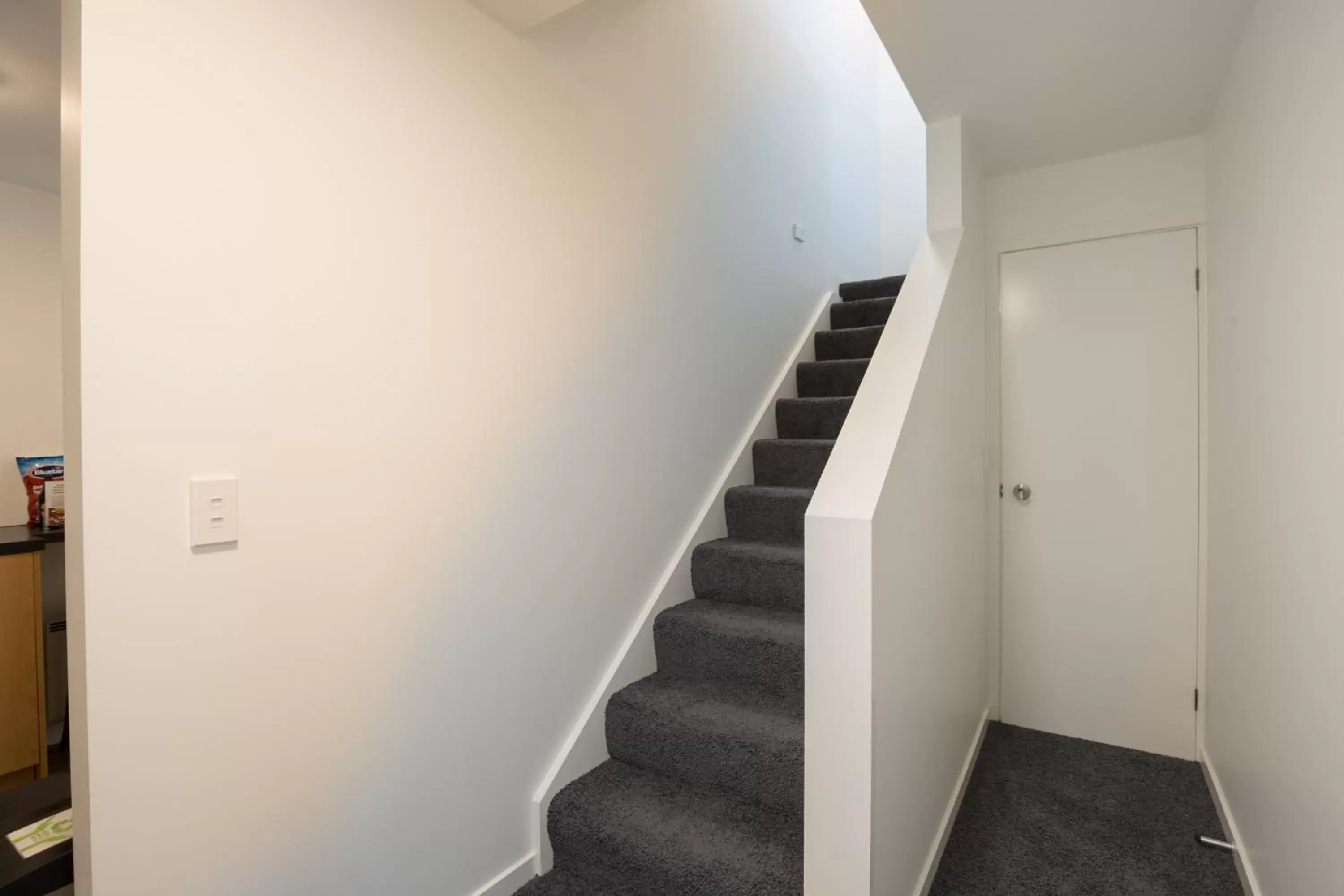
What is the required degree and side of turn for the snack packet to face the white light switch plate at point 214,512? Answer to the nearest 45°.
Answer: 0° — it already faces it

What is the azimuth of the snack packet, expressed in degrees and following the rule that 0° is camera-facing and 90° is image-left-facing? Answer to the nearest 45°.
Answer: approximately 0°

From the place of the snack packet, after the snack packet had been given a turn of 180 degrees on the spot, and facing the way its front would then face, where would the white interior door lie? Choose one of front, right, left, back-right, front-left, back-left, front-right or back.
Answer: back-right
